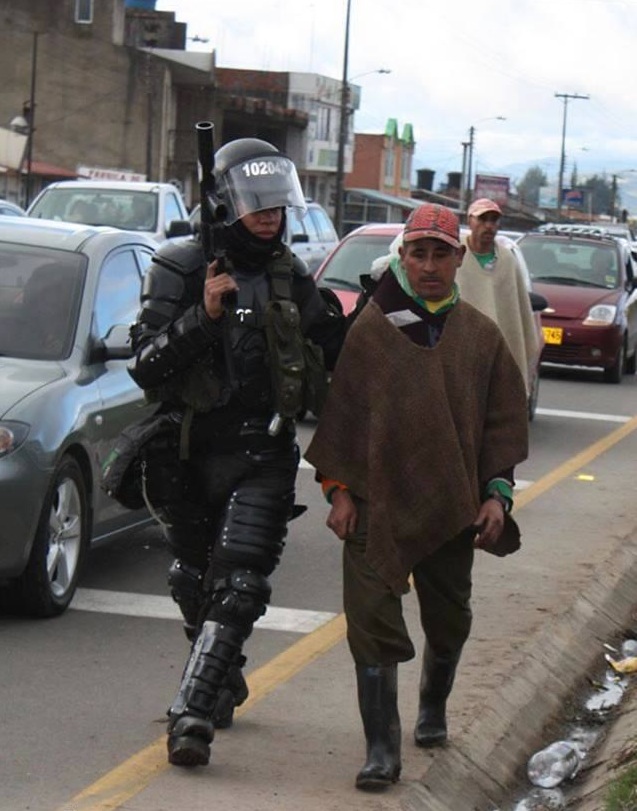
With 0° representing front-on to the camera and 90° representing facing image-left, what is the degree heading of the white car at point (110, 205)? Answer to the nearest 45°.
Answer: approximately 45°

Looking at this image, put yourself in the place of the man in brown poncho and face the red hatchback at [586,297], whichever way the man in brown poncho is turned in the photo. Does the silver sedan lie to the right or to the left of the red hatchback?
left

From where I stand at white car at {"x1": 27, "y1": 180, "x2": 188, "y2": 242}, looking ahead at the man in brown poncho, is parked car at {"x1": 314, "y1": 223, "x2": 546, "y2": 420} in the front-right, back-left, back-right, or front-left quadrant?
front-left

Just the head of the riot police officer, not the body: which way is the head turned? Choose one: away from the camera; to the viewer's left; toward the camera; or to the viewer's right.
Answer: toward the camera

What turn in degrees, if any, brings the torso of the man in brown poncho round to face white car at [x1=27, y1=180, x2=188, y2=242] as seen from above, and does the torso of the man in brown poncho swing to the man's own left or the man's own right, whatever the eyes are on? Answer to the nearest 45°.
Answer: approximately 180°

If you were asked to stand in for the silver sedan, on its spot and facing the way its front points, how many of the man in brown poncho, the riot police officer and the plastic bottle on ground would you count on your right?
0

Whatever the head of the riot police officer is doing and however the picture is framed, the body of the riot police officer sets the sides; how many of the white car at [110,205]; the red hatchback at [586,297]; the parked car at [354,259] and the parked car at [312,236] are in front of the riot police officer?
0

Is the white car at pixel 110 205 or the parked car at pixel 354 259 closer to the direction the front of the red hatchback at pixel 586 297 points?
the parked car

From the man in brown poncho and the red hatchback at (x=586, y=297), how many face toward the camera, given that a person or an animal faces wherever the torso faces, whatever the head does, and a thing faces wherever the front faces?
2

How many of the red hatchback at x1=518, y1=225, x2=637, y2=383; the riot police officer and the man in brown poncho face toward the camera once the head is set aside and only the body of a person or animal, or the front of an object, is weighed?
3

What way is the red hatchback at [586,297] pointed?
toward the camera

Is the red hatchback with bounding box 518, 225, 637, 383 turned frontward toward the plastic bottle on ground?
yes

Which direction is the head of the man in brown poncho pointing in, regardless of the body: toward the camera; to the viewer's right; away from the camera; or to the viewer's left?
toward the camera

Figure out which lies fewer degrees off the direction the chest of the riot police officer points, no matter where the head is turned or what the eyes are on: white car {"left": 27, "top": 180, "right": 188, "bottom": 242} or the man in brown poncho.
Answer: the man in brown poncho

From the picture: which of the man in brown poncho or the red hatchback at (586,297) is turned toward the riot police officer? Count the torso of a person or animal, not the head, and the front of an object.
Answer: the red hatchback

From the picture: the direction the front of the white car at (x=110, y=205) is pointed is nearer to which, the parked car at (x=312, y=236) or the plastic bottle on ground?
the plastic bottle on ground

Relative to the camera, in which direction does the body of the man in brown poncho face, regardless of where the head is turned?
toward the camera

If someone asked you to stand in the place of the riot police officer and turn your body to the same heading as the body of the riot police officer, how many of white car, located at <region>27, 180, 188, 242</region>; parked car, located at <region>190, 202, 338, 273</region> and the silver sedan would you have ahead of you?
0

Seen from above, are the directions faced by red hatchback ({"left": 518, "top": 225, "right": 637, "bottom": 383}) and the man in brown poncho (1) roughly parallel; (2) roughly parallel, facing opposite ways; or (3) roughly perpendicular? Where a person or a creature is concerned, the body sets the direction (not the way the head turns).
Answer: roughly parallel

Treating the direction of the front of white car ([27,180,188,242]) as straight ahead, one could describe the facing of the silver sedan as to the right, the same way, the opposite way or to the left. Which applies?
the same way

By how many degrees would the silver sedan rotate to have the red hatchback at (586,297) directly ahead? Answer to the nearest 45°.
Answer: approximately 180°
